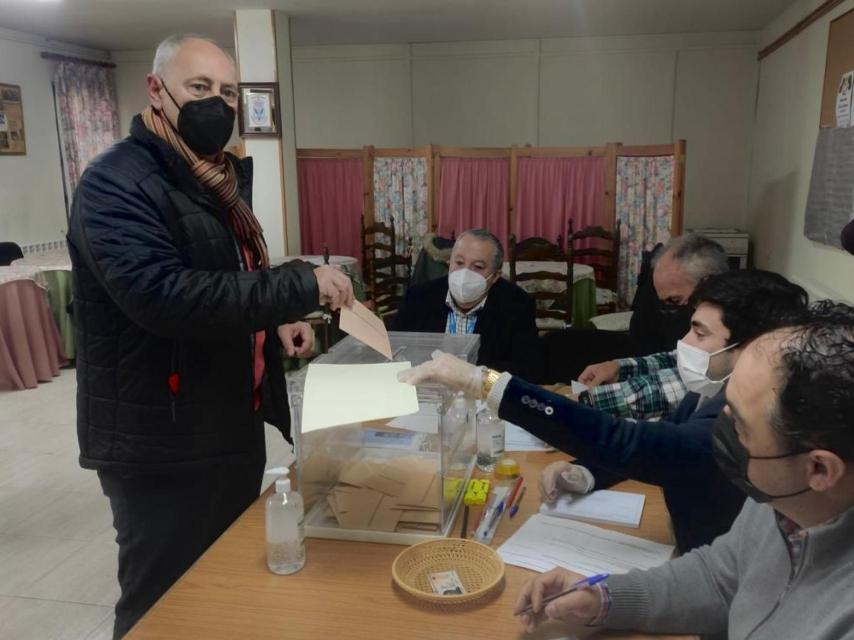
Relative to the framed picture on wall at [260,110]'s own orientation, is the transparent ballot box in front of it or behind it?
in front

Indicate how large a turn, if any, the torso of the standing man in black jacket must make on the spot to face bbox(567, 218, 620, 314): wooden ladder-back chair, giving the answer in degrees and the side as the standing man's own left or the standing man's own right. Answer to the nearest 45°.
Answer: approximately 90° to the standing man's own left

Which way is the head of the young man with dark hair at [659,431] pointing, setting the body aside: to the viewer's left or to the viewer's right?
to the viewer's left

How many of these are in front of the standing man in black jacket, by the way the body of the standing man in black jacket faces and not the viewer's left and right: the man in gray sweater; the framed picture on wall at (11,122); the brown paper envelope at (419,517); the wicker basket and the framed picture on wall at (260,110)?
3

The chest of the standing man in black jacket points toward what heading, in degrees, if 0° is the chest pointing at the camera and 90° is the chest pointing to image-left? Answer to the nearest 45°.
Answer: approximately 315°

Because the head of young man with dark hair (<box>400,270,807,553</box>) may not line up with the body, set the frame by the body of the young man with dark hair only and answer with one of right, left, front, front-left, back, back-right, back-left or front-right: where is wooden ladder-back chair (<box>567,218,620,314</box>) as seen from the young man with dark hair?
right

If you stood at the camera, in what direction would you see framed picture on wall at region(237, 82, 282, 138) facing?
facing the viewer

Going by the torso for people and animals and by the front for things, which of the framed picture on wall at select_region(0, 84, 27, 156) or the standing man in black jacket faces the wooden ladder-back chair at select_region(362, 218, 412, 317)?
the framed picture on wall

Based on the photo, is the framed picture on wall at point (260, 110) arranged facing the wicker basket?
yes

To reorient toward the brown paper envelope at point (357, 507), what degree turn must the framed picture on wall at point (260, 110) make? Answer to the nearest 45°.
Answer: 0° — it already faces it

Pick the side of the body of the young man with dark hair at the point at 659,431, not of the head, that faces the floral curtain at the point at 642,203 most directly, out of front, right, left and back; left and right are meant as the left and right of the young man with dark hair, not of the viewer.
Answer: right

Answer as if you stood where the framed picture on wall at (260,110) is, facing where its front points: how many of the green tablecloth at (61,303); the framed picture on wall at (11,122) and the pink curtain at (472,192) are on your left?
1

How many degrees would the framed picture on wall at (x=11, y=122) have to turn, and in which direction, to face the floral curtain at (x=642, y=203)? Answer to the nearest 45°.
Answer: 0° — it already faces it

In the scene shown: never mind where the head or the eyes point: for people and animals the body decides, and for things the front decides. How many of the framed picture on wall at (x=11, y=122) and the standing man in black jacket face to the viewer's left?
0

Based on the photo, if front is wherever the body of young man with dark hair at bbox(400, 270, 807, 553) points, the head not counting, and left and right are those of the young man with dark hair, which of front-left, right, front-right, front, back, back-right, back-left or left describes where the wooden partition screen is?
right

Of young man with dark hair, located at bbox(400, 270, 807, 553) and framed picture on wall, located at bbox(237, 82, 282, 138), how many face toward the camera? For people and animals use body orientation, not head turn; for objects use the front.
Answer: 1

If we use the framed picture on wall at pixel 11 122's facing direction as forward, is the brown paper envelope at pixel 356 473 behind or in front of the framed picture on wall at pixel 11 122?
in front

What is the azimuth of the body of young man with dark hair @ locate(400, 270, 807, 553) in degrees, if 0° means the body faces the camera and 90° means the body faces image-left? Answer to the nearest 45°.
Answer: approximately 90°

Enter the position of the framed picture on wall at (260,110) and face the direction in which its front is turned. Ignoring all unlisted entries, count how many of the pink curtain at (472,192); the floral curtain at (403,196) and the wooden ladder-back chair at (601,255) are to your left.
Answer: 3

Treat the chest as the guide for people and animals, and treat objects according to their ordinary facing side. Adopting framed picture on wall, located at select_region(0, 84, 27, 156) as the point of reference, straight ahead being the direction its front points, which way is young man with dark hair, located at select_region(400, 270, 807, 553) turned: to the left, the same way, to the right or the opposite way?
the opposite way

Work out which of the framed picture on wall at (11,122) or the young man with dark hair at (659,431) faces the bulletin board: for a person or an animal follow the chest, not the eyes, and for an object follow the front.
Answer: the framed picture on wall
